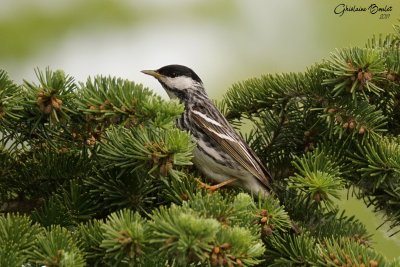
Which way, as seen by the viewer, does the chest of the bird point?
to the viewer's left
